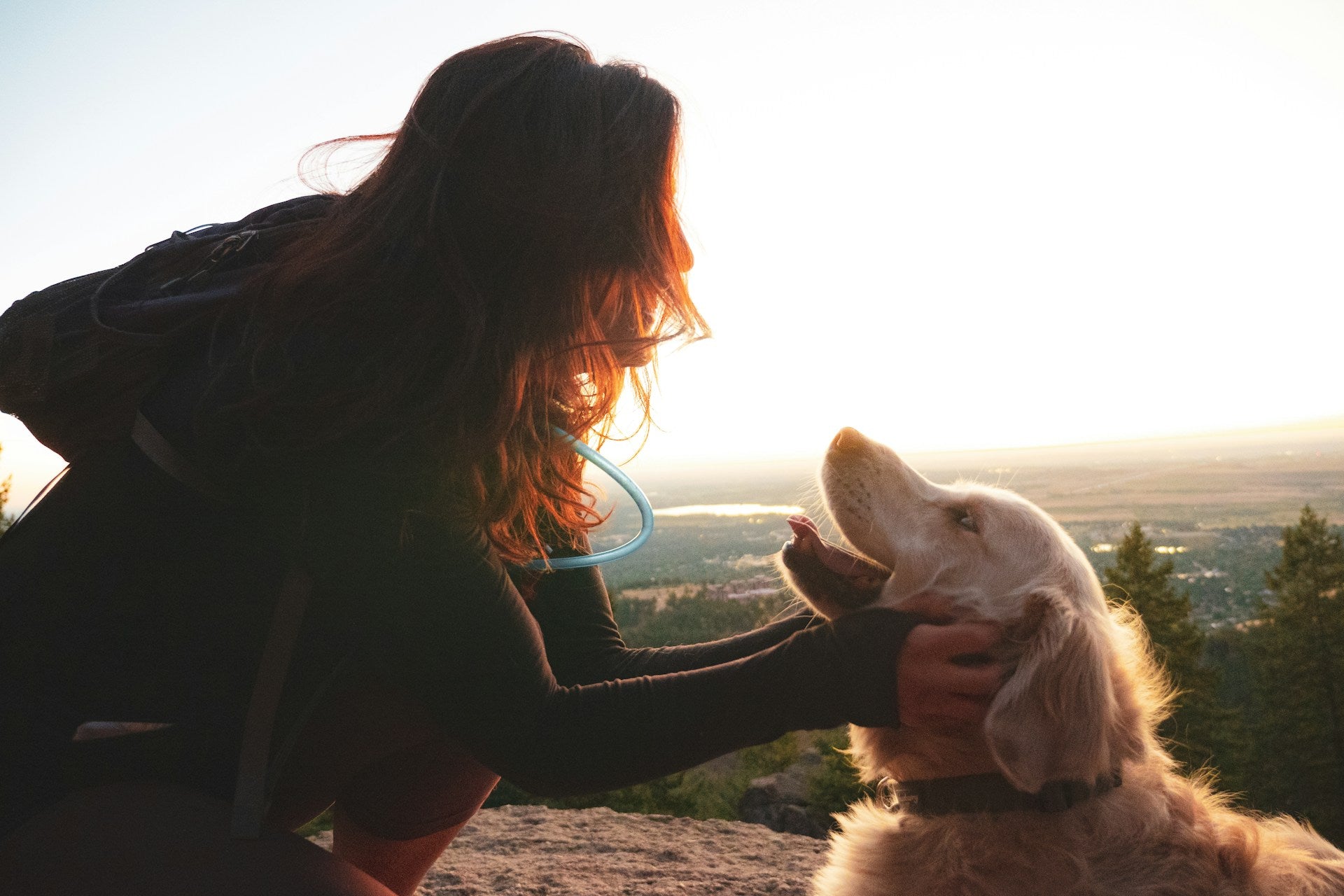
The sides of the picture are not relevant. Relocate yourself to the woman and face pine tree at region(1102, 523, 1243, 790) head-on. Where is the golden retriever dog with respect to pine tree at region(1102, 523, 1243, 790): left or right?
right

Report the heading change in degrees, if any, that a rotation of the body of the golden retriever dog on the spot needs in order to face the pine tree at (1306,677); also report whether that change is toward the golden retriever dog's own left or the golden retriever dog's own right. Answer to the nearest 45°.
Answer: approximately 90° to the golden retriever dog's own right

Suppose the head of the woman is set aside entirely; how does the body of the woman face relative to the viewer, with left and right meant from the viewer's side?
facing to the right of the viewer

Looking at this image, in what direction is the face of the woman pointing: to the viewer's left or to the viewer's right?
to the viewer's right

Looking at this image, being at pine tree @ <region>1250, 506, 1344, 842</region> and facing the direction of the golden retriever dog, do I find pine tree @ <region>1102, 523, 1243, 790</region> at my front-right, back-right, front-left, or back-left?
front-right

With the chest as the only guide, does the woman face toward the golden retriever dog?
yes

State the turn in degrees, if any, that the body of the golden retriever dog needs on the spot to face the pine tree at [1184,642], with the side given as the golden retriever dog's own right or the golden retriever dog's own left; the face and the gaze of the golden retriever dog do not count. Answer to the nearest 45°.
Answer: approximately 90° to the golden retriever dog's own right

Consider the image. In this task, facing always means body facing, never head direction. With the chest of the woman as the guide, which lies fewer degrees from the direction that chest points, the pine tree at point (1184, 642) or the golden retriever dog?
the golden retriever dog

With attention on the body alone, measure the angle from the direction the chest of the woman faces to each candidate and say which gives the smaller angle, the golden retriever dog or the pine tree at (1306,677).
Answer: the golden retriever dog

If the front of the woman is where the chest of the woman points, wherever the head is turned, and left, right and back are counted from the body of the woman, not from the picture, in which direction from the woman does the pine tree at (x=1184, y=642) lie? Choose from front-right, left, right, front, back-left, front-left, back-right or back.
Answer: front-left

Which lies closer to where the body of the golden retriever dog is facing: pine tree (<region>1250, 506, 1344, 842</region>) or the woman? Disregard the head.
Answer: the woman

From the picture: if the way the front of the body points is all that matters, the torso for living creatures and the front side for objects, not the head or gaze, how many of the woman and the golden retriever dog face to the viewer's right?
1

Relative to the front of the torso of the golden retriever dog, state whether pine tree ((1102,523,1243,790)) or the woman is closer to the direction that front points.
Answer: the woman

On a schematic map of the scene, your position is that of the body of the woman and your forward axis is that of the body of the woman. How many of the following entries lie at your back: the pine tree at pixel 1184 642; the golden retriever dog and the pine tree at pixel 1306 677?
0

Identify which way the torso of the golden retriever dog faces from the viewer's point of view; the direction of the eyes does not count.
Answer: to the viewer's left
